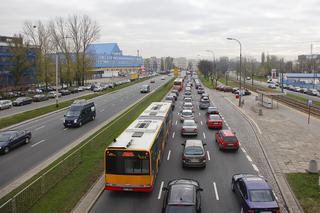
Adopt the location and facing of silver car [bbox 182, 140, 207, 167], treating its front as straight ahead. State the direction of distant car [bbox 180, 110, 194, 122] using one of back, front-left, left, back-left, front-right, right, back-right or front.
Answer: front

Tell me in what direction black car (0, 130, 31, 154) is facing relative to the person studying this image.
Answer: facing the viewer and to the left of the viewer

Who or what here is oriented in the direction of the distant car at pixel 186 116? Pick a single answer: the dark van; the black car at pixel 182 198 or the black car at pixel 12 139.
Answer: the black car at pixel 182 198

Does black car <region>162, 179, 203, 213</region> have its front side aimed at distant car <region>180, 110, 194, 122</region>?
yes

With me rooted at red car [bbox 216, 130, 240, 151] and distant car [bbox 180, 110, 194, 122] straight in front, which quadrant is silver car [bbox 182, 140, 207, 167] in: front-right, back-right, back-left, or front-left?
back-left

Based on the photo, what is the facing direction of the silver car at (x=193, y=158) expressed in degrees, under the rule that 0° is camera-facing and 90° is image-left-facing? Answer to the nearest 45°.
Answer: approximately 180°

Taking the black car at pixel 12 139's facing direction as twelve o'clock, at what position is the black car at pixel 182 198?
the black car at pixel 182 198 is roughly at 10 o'clock from the black car at pixel 12 139.

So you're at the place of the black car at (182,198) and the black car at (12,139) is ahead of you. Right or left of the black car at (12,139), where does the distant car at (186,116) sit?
right

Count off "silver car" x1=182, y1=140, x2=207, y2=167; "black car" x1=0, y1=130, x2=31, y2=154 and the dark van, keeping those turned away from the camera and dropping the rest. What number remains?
1

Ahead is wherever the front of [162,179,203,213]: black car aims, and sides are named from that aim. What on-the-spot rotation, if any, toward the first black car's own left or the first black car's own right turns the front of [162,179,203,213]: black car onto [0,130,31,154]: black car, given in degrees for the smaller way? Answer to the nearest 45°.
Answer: approximately 45° to the first black car's own left

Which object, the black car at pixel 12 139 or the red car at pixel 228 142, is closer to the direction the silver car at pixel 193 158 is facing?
the red car

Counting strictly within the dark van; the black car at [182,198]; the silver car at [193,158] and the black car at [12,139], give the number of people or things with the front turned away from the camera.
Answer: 2

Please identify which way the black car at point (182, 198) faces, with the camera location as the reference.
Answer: facing away from the viewer

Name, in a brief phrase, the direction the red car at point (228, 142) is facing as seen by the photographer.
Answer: facing away from the viewer and to the left of the viewer

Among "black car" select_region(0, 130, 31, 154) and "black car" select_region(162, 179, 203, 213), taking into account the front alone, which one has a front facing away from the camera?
"black car" select_region(162, 179, 203, 213)
